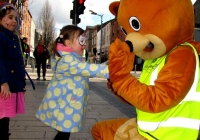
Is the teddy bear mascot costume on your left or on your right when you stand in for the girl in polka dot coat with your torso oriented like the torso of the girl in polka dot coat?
on your right

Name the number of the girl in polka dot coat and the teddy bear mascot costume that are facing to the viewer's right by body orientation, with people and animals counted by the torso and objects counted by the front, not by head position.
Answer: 1

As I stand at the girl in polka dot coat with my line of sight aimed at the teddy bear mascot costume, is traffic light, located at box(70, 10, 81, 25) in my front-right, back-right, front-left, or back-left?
back-left

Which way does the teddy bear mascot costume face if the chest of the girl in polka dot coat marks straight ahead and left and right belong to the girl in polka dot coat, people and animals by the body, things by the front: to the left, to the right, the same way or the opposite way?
the opposite way

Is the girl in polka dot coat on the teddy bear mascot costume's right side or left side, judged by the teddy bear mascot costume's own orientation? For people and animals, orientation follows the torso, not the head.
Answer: on its right

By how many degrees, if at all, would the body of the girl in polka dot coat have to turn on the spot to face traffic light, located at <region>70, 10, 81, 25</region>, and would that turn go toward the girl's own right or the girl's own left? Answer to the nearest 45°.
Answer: approximately 90° to the girl's own left

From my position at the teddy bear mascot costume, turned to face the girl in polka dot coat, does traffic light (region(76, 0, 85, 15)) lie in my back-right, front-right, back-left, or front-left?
front-right

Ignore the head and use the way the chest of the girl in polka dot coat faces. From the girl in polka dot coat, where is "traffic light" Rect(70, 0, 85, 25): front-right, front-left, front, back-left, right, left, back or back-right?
left

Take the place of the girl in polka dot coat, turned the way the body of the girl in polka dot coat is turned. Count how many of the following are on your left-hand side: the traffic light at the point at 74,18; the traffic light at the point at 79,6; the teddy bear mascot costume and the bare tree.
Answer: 3

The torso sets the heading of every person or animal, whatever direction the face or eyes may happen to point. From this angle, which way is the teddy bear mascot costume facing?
to the viewer's left

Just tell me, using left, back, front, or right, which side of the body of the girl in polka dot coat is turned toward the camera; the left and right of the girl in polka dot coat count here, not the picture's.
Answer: right

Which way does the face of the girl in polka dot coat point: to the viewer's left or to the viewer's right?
to the viewer's right

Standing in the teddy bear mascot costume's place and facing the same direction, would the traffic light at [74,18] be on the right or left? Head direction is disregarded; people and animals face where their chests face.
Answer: on its right
